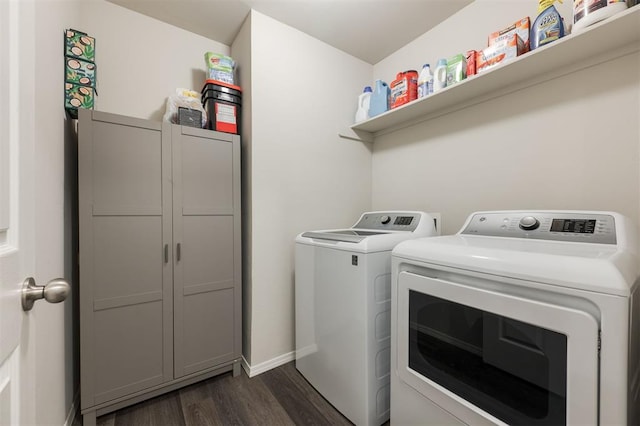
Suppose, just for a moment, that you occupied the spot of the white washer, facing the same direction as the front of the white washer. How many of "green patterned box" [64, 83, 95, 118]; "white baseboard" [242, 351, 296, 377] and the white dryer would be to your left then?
1

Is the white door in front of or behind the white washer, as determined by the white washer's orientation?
in front

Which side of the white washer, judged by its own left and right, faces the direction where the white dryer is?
left

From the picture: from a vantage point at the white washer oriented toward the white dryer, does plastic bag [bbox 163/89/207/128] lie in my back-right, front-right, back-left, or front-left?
back-right

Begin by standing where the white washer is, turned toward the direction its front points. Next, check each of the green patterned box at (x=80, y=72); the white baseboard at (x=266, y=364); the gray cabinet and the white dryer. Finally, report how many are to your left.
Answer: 1

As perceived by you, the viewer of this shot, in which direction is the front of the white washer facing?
facing the viewer and to the left of the viewer
